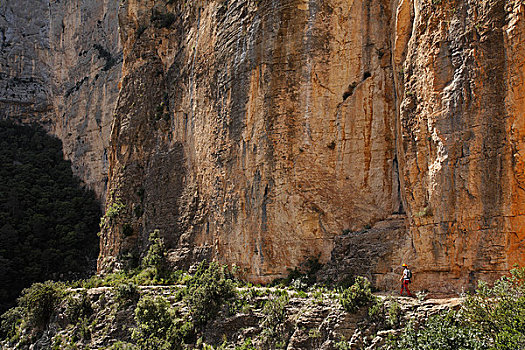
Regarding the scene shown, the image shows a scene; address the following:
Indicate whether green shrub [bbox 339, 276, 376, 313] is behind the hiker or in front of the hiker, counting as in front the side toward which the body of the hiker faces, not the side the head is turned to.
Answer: in front

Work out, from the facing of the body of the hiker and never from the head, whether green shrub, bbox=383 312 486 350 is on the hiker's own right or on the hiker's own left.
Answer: on the hiker's own left

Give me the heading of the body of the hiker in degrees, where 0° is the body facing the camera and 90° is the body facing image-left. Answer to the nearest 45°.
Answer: approximately 90°

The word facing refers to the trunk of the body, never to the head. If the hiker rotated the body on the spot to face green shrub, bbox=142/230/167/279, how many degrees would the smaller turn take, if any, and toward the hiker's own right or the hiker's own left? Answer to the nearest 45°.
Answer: approximately 45° to the hiker's own right

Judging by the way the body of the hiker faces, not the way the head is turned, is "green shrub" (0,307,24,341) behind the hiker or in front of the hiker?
in front

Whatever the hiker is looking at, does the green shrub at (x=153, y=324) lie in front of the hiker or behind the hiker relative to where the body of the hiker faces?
in front

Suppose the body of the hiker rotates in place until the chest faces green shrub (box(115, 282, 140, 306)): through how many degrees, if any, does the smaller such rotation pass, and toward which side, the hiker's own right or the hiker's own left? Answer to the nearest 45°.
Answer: approximately 45° to the hiker's own right

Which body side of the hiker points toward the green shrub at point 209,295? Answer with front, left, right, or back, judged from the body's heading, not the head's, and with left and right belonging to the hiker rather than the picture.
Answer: front
